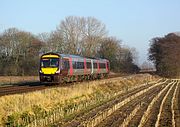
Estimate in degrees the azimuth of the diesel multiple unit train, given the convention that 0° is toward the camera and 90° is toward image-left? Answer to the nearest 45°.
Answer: approximately 45°
